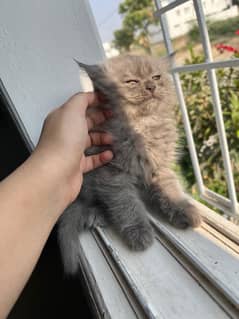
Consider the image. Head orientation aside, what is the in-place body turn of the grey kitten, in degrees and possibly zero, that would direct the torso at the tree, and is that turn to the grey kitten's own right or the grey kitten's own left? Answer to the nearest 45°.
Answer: approximately 135° to the grey kitten's own left

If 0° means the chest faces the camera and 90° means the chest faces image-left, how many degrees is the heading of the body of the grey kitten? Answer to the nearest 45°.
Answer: approximately 315°
